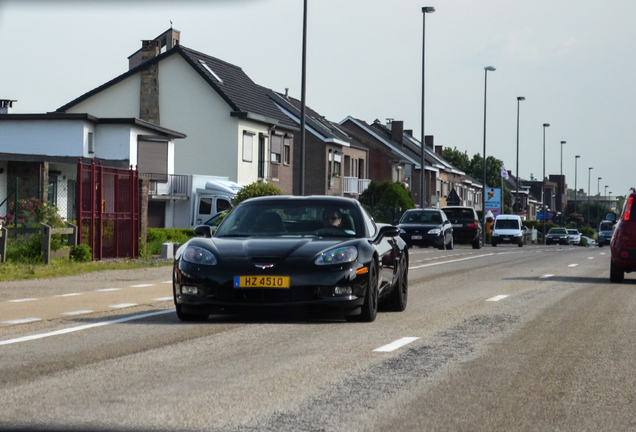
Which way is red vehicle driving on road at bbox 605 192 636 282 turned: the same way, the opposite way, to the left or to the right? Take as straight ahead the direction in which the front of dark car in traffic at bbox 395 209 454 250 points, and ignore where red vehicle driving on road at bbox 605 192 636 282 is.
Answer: the opposite way

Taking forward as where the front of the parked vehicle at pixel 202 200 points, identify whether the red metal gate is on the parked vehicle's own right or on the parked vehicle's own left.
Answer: on the parked vehicle's own right

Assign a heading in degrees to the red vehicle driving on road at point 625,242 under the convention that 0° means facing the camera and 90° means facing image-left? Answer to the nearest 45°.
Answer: approximately 180°

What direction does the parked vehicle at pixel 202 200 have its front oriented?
to the viewer's right

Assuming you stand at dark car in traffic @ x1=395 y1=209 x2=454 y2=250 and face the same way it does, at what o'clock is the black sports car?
The black sports car is roughly at 12 o'clock from the dark car in traffic.

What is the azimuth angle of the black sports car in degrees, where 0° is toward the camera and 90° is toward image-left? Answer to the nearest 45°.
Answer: approximately 0°

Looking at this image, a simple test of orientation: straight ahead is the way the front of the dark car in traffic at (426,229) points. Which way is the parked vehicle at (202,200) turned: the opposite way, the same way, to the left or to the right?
to the left

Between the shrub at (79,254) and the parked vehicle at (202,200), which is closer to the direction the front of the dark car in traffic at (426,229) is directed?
the shrub

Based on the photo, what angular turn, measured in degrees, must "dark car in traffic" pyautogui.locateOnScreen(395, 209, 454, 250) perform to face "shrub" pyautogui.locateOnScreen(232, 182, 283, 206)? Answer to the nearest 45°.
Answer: approximately 45° to its right

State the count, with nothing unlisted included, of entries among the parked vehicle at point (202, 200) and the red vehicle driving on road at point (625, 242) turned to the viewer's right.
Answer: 1

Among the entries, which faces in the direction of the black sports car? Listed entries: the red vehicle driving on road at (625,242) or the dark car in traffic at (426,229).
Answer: the dark car in traffic

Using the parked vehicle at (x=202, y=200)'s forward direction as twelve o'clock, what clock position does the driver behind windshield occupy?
The driver behind windshield is roughly at 3 o'clock from the parked vehicle.

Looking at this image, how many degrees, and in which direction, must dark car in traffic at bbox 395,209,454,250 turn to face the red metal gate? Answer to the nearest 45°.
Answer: approximately 45° to its right
